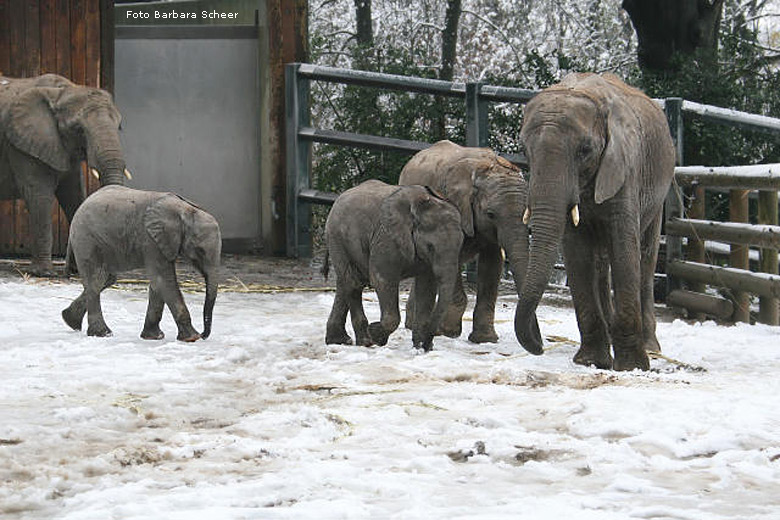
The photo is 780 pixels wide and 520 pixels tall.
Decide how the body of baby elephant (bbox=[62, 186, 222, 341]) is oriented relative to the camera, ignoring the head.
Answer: to the viewer's right

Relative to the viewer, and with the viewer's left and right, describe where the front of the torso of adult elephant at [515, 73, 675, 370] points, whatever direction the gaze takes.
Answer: facing the viewer and to the left of the viewer

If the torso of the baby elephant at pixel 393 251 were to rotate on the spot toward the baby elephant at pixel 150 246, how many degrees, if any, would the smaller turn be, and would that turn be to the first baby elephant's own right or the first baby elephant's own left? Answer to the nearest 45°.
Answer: approximately 135° to the first baby elephant's own right

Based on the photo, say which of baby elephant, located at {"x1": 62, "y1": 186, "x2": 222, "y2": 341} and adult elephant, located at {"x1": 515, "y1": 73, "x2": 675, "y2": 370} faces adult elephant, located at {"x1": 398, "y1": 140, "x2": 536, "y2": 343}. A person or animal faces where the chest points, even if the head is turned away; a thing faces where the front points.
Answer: the baby elephant

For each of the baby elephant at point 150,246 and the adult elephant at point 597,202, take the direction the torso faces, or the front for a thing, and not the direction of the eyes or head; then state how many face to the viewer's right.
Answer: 1

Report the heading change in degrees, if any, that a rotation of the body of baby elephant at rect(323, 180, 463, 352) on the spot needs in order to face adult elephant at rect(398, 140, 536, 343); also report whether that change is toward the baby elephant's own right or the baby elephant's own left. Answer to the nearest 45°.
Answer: approximately 90° to the baby elephant's own left

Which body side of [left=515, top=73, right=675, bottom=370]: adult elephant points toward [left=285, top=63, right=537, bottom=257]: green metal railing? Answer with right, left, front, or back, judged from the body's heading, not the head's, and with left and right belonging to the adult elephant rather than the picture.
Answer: right

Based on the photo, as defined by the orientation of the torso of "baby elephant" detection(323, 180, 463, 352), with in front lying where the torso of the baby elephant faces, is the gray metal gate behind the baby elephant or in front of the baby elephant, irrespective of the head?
behind

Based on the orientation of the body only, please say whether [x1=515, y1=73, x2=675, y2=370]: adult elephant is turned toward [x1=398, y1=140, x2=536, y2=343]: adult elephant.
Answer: no

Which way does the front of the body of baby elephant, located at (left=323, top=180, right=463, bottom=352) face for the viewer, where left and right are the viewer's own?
facing the viewer and to the right of the viewer

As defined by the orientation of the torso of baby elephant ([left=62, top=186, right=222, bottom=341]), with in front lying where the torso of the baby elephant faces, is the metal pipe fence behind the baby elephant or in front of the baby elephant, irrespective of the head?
in front

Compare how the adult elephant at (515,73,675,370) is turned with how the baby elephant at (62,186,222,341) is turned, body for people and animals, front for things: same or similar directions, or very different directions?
very different directions

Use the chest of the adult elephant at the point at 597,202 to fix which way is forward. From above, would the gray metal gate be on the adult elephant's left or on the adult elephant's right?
on the adult elephant's right

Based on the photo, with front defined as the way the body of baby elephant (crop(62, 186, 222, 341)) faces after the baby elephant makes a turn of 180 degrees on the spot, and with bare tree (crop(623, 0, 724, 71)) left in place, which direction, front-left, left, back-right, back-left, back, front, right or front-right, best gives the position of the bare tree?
back-right

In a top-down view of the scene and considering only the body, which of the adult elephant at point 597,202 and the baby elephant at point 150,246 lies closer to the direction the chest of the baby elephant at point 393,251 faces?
the adult elephant

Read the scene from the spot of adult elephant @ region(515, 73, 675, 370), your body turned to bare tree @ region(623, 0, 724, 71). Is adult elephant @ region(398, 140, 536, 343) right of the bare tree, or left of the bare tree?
left

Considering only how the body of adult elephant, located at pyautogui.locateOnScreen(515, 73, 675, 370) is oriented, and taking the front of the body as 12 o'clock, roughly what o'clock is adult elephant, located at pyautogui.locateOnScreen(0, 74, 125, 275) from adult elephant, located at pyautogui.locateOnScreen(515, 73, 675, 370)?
adult elephant, located at pyautogui.locateOnScreen(0, 74, 125, 275) is roughly at 3 o'clock from adult elephant, located at pyautogui.locateOnScreen(515, 73, 675, 370).

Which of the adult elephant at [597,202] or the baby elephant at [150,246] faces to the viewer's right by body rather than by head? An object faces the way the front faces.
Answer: the baby elephant

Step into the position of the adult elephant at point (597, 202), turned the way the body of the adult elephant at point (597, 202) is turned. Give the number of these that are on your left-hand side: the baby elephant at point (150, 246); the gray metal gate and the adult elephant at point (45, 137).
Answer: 0

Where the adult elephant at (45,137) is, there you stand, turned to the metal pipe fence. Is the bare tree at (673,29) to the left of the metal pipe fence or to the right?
left
